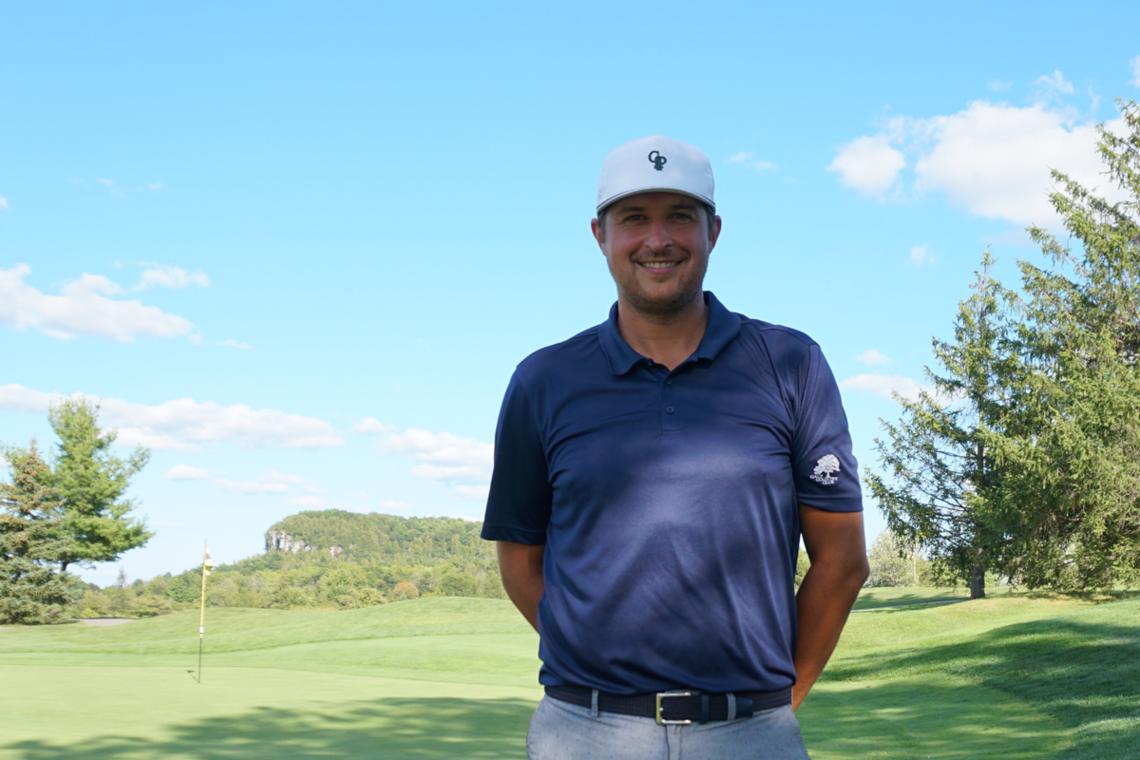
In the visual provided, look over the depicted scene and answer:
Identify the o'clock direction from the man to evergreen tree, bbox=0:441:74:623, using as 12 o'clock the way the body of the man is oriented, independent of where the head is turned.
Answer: The evergreen tree is roughly at 5 o'clock from the man.

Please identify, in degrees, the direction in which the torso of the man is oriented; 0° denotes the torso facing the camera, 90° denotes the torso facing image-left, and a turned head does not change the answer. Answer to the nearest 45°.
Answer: approximately 0°

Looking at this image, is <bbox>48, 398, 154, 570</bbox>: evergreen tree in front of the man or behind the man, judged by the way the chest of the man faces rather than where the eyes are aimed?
behind

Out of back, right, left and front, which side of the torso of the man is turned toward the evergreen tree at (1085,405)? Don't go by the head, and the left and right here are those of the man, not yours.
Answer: back
